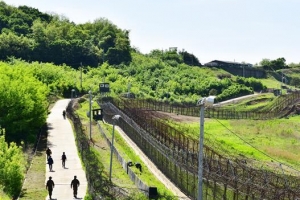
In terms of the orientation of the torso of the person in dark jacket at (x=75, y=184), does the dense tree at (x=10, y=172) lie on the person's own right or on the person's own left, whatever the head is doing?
on the person's own left

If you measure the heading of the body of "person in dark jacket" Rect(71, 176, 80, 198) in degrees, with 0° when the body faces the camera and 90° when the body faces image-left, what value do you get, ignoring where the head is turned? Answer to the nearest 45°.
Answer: approximately 180°

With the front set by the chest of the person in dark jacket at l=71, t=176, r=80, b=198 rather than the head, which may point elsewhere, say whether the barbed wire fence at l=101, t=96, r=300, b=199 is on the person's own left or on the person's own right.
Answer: on the person's own right
